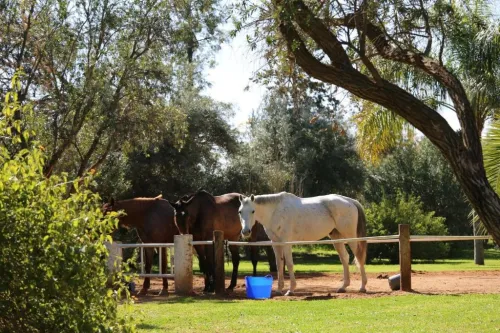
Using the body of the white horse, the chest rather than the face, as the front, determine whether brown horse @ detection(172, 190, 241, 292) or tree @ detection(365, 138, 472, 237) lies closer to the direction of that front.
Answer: the brown horse

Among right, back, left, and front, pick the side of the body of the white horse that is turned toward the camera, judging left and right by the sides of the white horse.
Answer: left

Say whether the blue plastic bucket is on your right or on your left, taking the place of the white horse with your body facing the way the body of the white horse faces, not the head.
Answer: on your left

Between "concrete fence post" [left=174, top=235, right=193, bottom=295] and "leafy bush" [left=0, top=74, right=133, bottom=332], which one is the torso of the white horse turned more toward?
the concrete fence post

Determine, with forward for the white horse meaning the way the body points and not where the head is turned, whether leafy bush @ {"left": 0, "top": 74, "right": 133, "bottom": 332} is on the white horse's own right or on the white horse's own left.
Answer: on the white horse's own left

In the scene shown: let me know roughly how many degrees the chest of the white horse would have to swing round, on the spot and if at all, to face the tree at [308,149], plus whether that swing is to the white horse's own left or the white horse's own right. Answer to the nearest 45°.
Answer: approximately 90° to the white horse's own right

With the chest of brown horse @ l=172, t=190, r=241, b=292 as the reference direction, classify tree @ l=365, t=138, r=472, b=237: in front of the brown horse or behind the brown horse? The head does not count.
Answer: behind
